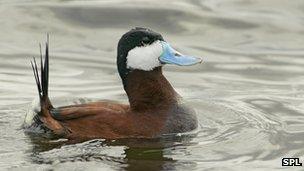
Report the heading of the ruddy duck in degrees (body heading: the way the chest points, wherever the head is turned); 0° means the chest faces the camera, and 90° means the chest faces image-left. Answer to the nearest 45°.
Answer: approximately 270°
